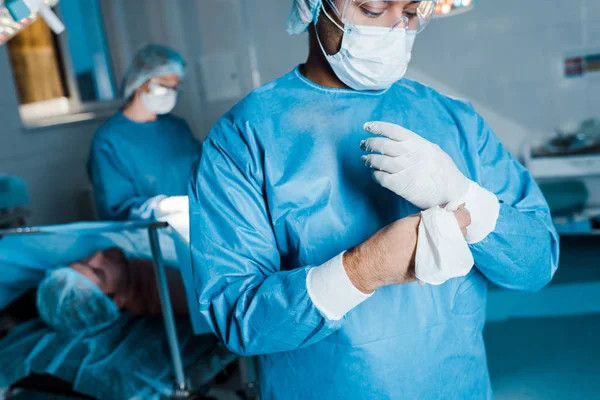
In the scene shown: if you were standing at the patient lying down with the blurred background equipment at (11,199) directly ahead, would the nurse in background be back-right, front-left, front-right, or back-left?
front-right

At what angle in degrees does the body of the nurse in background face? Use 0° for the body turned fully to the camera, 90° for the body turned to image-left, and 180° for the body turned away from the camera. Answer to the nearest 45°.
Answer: approximately 315°

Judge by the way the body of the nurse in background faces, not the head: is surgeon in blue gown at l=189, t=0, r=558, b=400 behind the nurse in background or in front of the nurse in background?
in front

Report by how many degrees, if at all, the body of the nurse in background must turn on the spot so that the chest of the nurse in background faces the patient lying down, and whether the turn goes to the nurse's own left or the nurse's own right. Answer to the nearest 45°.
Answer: approximately 45° to the nurse's own right

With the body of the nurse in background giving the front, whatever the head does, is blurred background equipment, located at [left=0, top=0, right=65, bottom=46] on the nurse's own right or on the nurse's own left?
on the nurse's own right

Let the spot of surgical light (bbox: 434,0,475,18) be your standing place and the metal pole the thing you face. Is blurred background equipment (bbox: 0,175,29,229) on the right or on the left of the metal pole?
right

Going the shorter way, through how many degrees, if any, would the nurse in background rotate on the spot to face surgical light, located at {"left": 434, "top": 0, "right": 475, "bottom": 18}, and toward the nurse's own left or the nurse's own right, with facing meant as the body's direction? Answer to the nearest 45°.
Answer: approximately 45° to the nurse's own left
